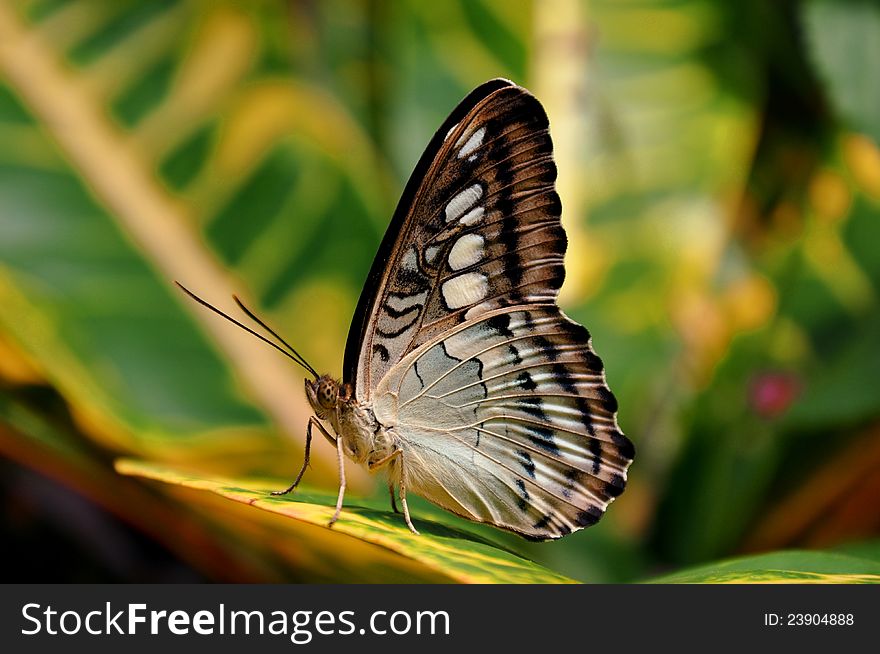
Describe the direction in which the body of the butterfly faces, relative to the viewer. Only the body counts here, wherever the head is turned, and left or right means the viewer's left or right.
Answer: facing to the left of the viewer
